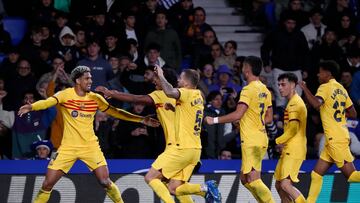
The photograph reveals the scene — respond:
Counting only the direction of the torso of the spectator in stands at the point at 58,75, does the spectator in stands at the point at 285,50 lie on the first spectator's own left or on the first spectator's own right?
on the first spectator's own left

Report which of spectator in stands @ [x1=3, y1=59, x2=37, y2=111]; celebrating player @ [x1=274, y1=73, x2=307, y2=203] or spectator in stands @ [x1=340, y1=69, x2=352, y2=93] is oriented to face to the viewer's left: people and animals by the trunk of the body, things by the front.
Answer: the celebrating player

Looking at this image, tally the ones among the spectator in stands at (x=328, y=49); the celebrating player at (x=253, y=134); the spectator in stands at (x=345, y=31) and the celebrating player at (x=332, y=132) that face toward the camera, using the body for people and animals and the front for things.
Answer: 2

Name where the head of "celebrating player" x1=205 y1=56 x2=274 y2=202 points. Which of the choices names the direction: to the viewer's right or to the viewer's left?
to the viewer's left

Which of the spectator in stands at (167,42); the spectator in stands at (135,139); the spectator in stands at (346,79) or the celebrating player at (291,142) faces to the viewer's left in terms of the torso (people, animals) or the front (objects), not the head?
the celebrating player

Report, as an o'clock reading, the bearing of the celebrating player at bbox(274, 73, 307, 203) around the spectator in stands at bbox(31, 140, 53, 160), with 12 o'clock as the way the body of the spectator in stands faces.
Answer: The celebrating player is roughly at 10 o'clock from the spectator in stands.
